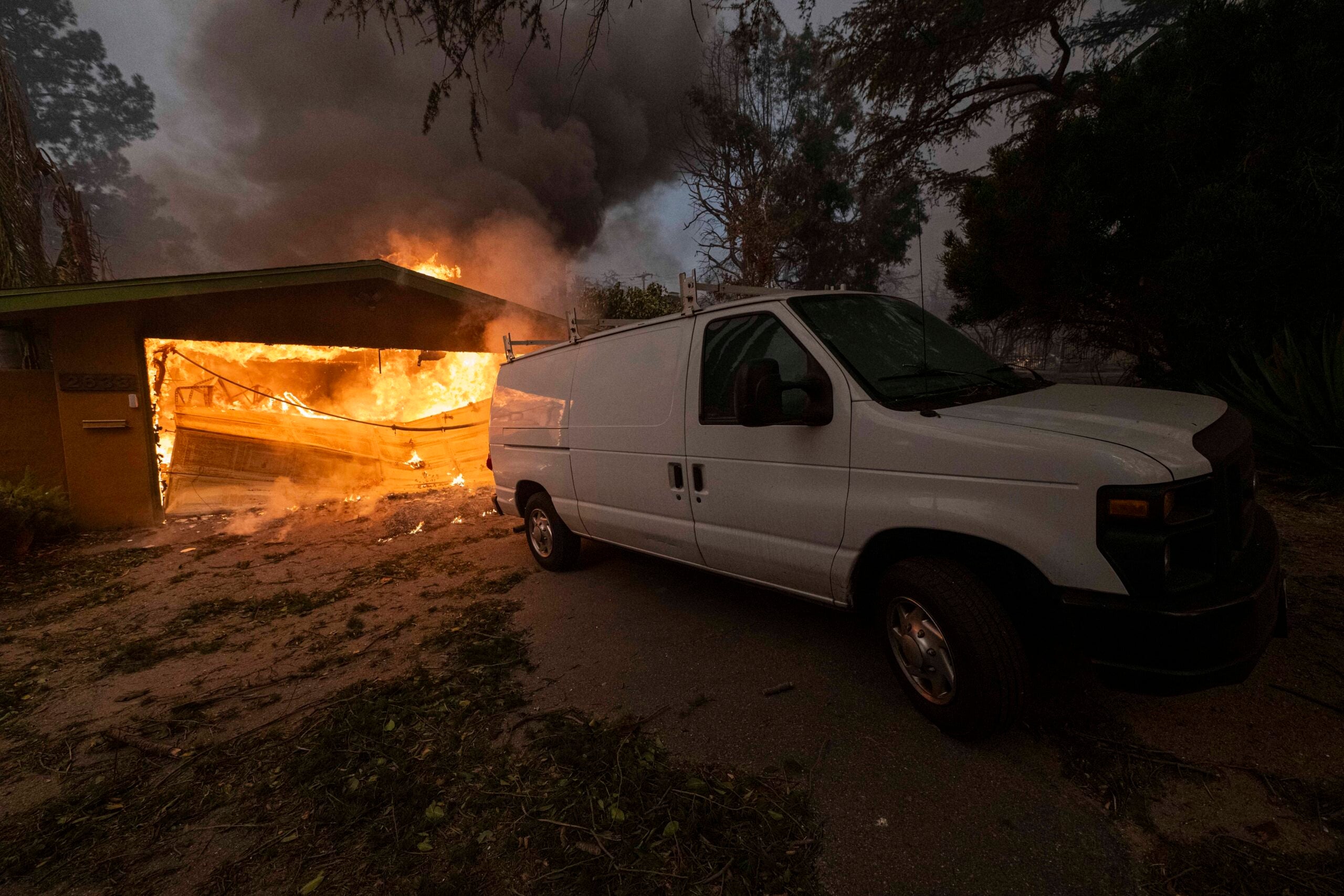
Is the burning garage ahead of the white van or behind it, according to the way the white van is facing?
behind

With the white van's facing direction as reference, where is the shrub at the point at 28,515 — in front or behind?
behind

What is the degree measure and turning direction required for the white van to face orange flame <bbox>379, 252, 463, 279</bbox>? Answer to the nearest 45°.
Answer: approximately 180°

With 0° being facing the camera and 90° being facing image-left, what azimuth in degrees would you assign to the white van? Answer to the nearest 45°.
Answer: approximately 315°

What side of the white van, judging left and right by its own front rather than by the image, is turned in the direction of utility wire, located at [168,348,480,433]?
back
